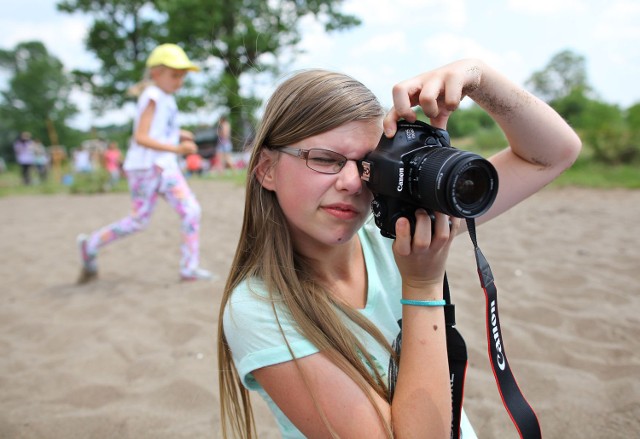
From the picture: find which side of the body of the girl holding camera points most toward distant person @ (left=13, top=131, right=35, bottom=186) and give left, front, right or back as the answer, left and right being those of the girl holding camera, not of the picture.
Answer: back

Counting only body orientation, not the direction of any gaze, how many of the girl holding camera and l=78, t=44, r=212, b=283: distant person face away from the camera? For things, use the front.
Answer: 0

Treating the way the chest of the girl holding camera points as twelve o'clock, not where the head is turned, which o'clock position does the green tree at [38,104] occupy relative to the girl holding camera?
The green tree is roughly at 6 o'clock from the girl holding camera.

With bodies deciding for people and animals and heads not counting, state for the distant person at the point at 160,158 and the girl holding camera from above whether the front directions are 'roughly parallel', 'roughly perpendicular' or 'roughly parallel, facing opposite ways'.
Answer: roughly perpendicular

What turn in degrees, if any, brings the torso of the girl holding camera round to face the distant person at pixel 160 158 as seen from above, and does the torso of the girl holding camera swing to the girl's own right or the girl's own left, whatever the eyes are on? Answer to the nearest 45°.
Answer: approximately 180°

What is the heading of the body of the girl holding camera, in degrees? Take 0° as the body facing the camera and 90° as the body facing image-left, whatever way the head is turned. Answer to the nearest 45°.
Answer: approximately 315°
